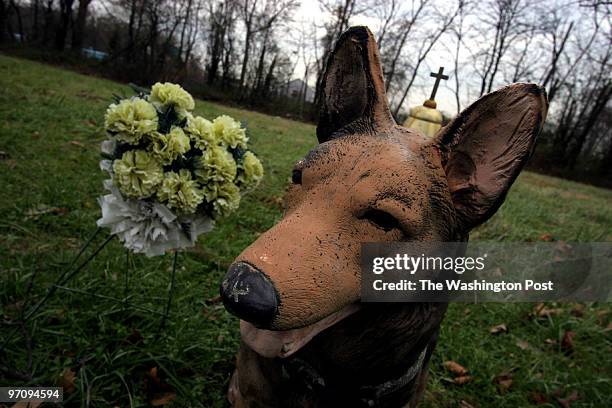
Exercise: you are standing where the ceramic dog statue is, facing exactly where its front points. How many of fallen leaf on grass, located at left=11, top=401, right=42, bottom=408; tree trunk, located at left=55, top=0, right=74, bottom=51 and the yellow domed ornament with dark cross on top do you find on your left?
0

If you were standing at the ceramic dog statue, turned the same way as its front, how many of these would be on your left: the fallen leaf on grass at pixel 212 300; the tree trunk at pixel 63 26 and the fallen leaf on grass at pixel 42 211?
0

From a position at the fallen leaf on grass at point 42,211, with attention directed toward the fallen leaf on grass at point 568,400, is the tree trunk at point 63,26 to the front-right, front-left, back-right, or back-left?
back-left

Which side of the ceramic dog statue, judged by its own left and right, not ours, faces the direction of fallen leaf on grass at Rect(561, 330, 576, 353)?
back

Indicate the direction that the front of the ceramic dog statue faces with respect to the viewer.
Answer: facing the viewer and to the left of the viewer

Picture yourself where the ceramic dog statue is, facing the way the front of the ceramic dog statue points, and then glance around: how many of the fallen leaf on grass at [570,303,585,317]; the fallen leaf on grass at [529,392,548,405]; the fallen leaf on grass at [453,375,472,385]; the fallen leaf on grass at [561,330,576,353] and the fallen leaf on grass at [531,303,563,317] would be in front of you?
0

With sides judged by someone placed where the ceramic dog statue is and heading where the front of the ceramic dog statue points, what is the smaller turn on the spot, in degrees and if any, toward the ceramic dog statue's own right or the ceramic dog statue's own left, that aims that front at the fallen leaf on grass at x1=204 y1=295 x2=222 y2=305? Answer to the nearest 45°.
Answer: approximately 90° to the ceramic dog statue's own right

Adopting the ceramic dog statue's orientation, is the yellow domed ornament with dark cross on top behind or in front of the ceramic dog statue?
behind

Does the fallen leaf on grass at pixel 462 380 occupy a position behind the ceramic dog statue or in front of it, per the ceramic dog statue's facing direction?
behind

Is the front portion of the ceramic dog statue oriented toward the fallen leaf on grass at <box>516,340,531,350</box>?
no

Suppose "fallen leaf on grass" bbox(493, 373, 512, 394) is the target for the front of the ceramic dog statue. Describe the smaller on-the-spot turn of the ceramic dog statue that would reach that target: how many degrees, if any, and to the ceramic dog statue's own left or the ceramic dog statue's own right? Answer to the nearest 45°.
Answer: approximately 180°

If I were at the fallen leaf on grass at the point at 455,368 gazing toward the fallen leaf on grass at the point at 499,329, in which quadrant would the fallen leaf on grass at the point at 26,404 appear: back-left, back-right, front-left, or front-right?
back-left

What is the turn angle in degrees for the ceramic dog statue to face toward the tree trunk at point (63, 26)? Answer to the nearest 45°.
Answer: approximately 90° to its right

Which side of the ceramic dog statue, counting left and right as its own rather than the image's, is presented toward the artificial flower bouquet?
right
